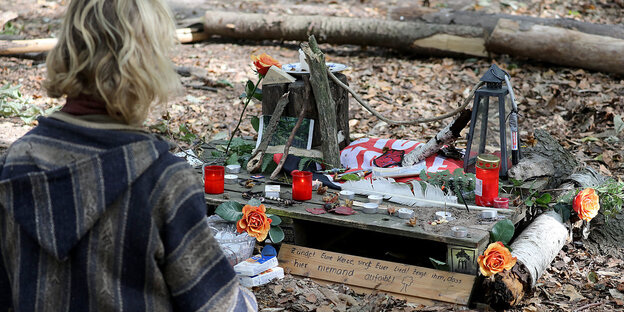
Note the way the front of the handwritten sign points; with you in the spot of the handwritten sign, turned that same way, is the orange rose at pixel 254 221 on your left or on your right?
on your right

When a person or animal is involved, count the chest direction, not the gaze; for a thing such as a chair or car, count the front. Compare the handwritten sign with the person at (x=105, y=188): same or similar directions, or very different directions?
very different directions

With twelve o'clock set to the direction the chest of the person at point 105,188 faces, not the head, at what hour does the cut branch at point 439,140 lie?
The cut branch is roughly at 12 o'clock from the person.

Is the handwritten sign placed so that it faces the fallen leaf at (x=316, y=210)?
no

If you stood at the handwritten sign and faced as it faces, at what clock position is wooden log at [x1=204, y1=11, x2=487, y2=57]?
The wooden log is roughly at 6 o'clock from the handwritten sign.

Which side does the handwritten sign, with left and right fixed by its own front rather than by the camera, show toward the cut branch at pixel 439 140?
back

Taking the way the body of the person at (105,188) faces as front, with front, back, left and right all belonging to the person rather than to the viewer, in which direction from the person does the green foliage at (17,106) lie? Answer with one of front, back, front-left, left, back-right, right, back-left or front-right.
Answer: front-left

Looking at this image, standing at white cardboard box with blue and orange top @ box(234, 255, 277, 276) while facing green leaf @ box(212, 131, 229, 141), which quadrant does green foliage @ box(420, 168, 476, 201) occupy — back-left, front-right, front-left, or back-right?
front-right

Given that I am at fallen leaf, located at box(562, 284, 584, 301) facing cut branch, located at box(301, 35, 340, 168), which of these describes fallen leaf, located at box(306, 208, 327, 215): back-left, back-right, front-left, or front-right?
front-left

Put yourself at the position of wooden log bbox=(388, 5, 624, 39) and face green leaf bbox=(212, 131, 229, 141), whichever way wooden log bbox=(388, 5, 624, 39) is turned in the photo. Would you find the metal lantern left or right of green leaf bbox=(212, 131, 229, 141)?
left

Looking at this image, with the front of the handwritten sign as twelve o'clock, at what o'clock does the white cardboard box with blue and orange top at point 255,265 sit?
The white cardboard box with blue and orange top is roughly at 3 o'clock from the handwritten sign.

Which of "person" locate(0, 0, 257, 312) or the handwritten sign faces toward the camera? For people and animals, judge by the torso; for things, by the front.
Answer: the handwritten sign

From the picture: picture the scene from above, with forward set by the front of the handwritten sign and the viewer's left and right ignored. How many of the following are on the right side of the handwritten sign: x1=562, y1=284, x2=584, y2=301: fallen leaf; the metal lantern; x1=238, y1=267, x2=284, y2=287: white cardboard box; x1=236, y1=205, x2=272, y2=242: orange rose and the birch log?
2

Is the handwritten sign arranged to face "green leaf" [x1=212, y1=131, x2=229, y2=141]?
no

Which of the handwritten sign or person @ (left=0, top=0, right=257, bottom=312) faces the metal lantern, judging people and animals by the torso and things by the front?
the person

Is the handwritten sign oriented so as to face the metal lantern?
no

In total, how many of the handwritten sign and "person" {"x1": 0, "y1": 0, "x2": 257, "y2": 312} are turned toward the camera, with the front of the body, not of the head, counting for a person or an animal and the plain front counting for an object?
1

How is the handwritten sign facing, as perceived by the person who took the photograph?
facing the viewer

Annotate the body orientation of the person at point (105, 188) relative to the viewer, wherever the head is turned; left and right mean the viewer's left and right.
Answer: facing away from the viewer and to the right of the viewer

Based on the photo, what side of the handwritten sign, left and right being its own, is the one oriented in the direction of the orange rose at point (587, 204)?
left
